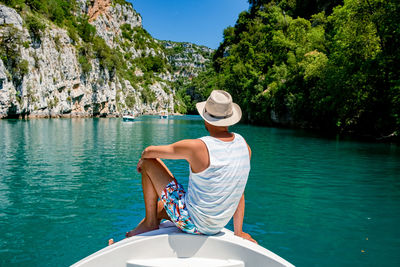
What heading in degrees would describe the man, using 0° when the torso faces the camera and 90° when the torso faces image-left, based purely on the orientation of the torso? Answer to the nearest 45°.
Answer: approximately 135°
